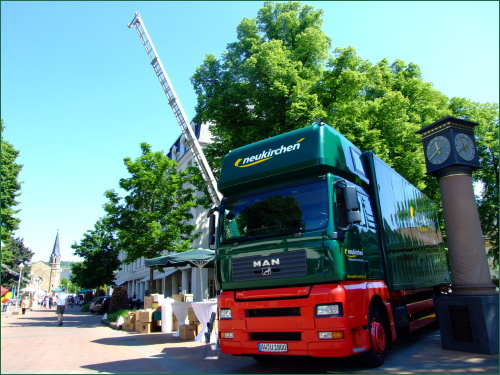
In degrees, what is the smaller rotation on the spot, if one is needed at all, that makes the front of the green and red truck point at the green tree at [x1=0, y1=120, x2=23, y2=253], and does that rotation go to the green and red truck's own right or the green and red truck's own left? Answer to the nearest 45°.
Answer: approximately 90° to the green and red truck's own right

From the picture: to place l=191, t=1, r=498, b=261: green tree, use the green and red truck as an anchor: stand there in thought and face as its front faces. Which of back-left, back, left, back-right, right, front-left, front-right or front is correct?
back-right

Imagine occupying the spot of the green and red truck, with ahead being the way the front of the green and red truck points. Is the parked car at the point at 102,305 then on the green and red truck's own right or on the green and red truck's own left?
on the green and red truck's own right

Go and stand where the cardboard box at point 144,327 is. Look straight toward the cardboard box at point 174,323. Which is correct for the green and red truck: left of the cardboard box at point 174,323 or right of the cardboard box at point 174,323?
right

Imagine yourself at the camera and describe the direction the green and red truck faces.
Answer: facing the viewer and to the left of the viewer

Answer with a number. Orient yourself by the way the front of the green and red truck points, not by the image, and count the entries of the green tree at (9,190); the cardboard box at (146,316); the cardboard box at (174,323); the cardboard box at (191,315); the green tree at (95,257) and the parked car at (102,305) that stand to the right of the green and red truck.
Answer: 6

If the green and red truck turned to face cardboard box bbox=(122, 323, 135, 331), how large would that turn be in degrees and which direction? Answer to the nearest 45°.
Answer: approximately 90° to its right

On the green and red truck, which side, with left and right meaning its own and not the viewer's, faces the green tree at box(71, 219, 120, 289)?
right

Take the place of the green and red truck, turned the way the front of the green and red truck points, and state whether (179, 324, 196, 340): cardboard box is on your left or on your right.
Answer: on your right

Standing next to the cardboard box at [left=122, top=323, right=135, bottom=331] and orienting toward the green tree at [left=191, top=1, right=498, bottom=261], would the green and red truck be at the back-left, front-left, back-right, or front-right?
front-right

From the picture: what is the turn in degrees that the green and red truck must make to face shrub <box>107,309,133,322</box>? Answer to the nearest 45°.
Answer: approximately 90° to its right

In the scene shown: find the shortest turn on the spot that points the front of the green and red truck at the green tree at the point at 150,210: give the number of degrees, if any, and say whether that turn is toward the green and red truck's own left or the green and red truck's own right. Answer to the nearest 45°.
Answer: approximately 90° to the green and red truck's own right

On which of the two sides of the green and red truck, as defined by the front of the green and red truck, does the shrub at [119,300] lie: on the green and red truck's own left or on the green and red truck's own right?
on the green and red truck's own right

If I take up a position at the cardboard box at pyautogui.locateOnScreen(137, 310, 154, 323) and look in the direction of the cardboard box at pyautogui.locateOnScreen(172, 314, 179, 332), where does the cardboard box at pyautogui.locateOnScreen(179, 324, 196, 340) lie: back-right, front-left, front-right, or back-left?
front-right

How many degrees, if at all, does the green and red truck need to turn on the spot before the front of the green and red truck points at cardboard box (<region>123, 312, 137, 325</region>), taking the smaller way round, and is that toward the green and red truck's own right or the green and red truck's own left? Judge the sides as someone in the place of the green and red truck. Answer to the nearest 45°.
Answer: approximately 90° to the green and red truck's own right
